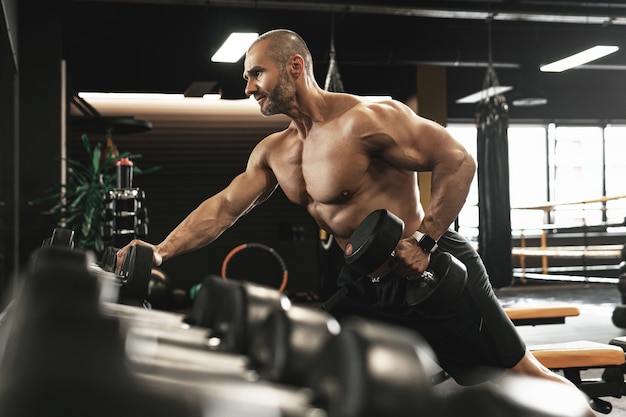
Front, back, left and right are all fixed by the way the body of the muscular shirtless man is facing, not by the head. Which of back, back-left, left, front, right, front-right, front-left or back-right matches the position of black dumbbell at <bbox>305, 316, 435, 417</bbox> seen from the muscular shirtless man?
front-left

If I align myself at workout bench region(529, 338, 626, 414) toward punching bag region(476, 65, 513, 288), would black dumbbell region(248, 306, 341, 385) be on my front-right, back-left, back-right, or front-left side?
back-left

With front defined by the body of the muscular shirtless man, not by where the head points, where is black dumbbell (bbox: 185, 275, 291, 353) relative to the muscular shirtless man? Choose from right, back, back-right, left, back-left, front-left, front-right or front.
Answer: front-left

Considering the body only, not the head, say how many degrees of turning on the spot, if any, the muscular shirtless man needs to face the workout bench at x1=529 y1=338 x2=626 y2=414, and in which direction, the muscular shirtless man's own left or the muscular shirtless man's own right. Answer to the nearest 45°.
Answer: approximately 180°

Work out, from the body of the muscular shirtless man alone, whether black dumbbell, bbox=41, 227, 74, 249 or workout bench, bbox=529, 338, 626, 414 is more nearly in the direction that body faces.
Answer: the black dumbbell

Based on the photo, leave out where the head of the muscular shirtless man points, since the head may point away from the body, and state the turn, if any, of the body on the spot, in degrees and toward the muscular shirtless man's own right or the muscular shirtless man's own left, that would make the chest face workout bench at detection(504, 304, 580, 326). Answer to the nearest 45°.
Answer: approximately 180°

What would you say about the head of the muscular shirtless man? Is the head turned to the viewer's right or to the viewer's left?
to the viewer's left

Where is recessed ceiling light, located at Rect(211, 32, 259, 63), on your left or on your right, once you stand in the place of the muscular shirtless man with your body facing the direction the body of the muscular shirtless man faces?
on your right

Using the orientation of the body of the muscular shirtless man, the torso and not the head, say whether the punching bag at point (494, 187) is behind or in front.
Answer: behind

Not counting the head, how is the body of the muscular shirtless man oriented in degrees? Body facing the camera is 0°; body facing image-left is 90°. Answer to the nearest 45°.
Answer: approximately 45°

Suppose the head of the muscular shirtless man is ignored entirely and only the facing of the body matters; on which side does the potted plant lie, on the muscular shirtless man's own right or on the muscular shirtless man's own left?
on the muscular shirtless man's own right

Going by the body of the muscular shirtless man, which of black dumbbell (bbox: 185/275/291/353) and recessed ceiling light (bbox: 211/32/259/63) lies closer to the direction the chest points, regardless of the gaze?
the black dumbbell

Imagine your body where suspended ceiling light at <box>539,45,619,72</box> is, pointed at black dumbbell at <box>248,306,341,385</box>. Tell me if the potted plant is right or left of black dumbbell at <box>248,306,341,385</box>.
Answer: right
